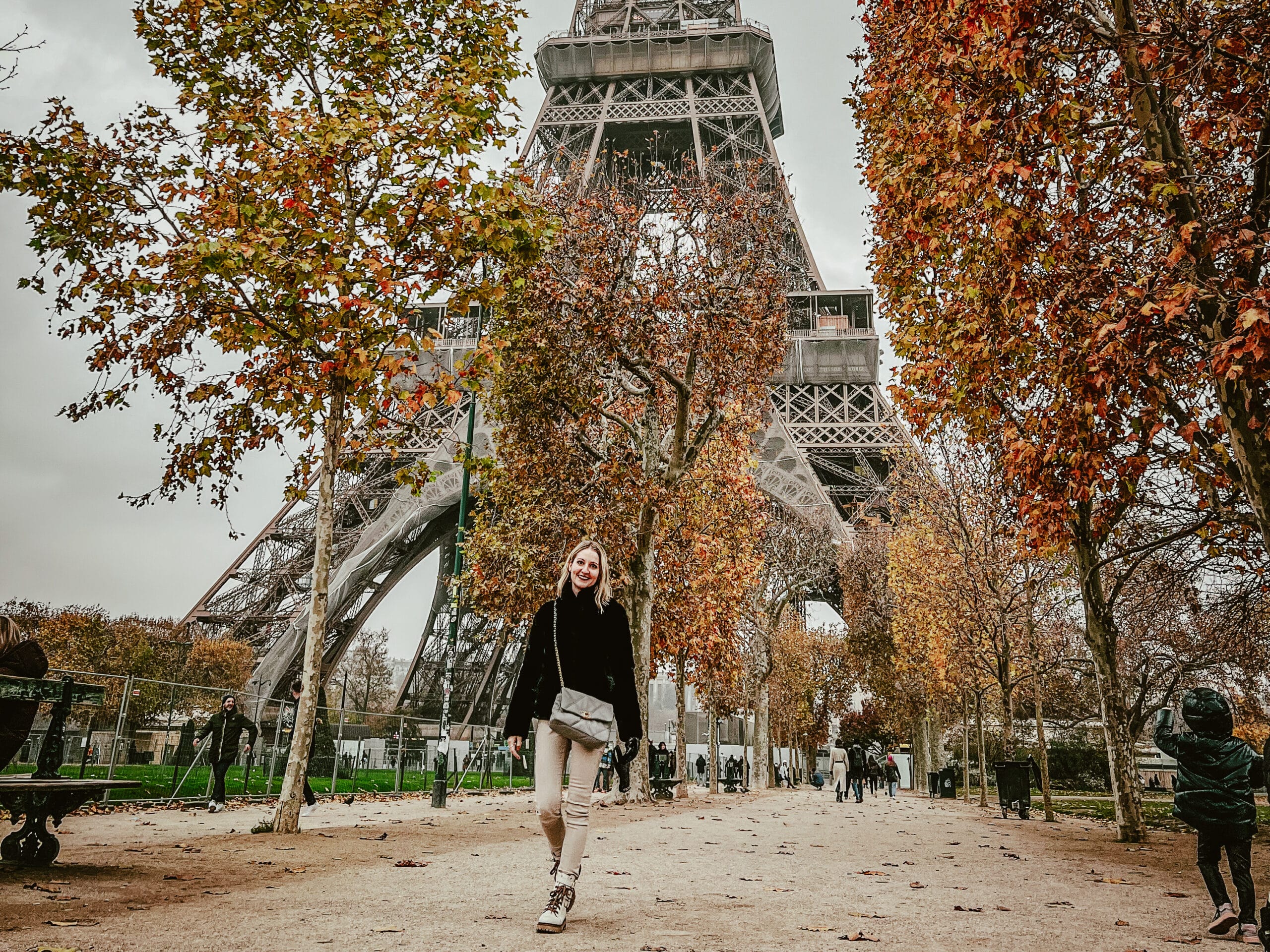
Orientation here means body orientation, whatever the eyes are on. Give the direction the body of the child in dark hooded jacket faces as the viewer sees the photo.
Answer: away from the camera

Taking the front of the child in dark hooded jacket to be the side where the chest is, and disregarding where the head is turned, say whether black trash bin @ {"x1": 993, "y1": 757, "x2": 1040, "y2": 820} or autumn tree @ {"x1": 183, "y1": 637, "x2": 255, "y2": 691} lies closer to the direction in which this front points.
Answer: the black trash bin

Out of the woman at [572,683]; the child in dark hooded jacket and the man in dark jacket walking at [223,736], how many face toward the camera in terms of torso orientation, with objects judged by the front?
2

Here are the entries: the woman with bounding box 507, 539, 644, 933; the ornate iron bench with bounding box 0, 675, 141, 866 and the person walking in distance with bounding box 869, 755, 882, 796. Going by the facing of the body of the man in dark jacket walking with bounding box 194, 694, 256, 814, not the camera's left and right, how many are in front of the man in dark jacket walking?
2

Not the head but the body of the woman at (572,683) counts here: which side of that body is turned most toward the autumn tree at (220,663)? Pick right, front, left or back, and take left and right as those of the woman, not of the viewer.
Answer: back

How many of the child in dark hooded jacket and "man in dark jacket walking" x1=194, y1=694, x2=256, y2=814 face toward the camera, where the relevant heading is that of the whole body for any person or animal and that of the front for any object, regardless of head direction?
1

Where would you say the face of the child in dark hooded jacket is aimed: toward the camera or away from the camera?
away from the camera

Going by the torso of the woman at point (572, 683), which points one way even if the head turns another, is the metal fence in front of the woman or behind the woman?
behind

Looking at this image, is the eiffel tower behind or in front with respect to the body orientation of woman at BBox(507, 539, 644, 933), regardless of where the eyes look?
behind

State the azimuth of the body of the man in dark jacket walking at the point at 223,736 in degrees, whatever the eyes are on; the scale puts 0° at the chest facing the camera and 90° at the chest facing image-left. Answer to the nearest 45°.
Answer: approximately 0°

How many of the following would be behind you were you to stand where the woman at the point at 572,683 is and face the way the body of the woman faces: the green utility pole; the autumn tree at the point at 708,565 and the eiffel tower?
3

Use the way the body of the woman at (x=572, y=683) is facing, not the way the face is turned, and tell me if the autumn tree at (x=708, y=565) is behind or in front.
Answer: behind
